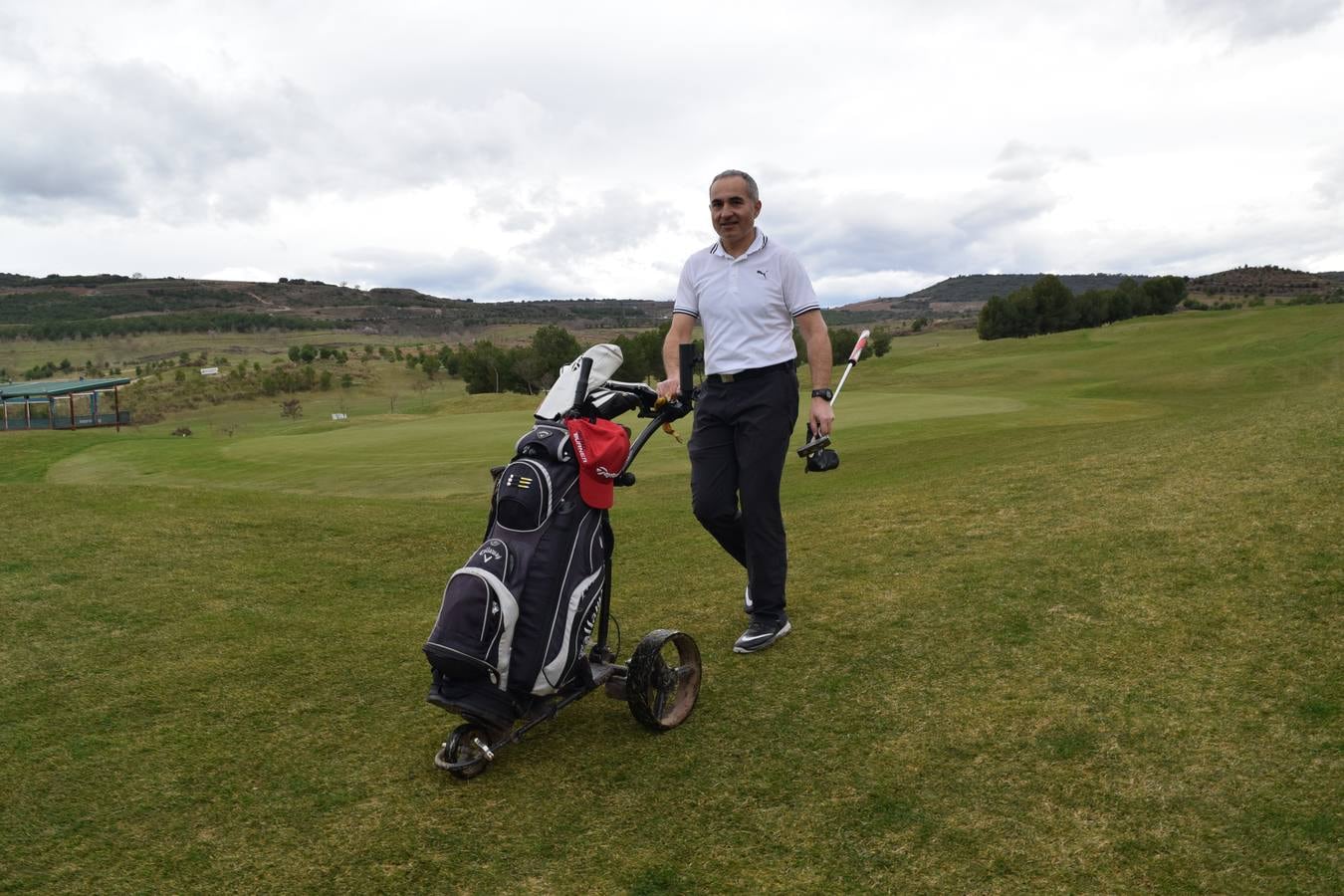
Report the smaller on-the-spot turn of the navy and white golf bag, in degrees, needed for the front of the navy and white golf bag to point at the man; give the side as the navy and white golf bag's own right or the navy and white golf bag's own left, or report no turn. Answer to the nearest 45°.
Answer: approximately 180°

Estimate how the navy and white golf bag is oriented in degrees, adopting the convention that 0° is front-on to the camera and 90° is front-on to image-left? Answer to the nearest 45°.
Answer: approximately 45°

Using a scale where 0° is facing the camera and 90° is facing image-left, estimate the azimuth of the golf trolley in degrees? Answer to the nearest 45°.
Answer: approximately 45°
